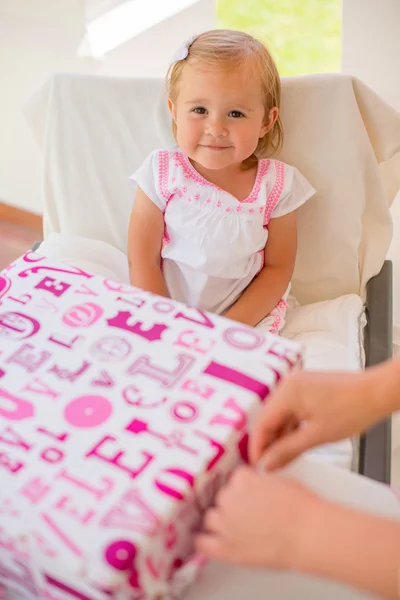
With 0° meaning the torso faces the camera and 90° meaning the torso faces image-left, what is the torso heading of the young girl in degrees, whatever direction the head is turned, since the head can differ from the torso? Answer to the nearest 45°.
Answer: approximately 0°

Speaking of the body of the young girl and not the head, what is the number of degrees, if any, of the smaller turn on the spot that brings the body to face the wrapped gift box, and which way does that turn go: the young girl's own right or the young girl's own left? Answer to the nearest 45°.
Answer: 0° — they already face it
